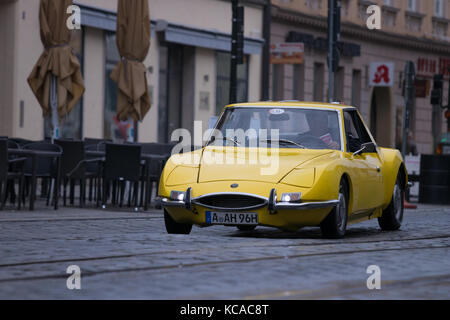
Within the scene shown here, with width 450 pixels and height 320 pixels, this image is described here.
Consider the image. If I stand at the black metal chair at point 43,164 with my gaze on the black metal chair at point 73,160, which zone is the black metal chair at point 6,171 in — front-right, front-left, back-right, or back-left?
back-right

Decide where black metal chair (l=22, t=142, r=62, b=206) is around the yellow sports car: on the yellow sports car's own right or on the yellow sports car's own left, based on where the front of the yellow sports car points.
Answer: on the yellow sports car's own right

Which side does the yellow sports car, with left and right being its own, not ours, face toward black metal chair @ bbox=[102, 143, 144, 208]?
right

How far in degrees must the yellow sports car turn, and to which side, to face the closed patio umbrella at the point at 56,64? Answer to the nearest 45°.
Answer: approximately 90° to its right

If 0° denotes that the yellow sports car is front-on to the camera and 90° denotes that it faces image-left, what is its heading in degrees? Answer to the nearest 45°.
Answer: approximately 45°
